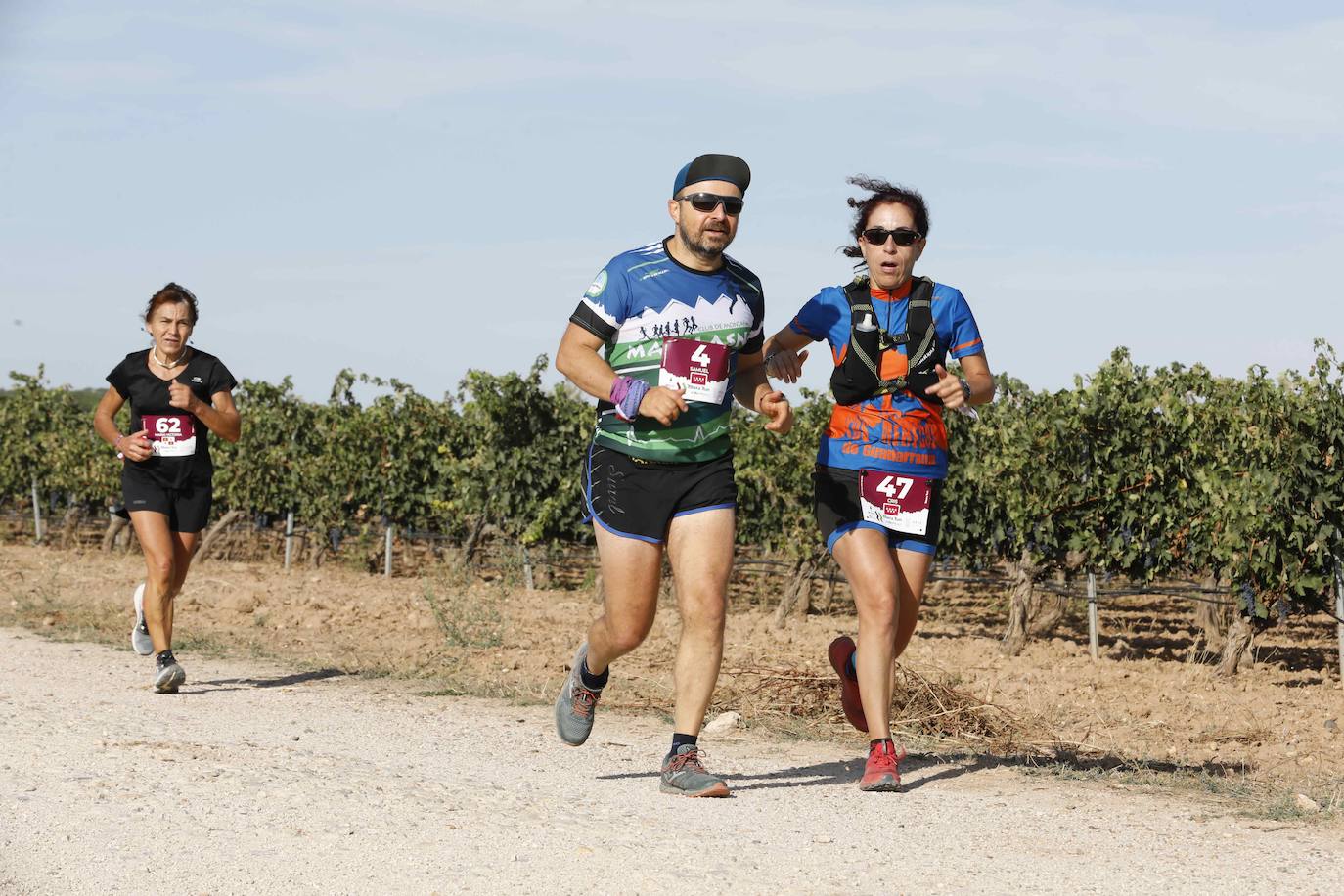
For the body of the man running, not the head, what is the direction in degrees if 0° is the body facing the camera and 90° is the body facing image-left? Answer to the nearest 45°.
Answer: approximately 315°

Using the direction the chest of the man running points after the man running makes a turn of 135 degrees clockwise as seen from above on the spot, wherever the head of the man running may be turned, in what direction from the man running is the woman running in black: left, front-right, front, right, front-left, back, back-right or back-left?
front-right

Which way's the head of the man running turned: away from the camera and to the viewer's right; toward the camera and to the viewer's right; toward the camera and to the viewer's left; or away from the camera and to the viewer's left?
toward the camera and to the viewer's right

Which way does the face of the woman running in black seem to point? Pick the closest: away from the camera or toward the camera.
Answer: toward the camera

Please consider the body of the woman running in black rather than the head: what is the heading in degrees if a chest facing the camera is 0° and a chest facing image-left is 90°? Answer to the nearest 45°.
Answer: approximately 0°
